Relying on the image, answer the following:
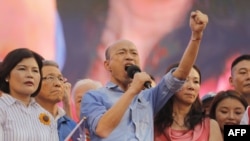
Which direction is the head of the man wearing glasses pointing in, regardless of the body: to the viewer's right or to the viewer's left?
to the viewer's right

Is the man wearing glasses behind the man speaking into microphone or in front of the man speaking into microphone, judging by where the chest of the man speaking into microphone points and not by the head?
behind

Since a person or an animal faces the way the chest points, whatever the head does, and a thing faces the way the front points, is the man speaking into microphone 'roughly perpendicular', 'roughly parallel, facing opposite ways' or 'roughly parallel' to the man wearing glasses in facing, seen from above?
roughly parallel

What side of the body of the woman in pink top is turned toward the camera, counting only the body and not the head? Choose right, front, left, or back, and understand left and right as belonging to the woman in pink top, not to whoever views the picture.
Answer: front

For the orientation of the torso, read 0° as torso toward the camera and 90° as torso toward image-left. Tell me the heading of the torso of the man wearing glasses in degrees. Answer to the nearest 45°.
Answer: approximately 315°

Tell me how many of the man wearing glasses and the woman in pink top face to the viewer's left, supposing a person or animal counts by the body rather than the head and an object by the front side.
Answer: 0

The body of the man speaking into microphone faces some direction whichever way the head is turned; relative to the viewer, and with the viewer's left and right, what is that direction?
facing the viewer and to the right of the viewer
